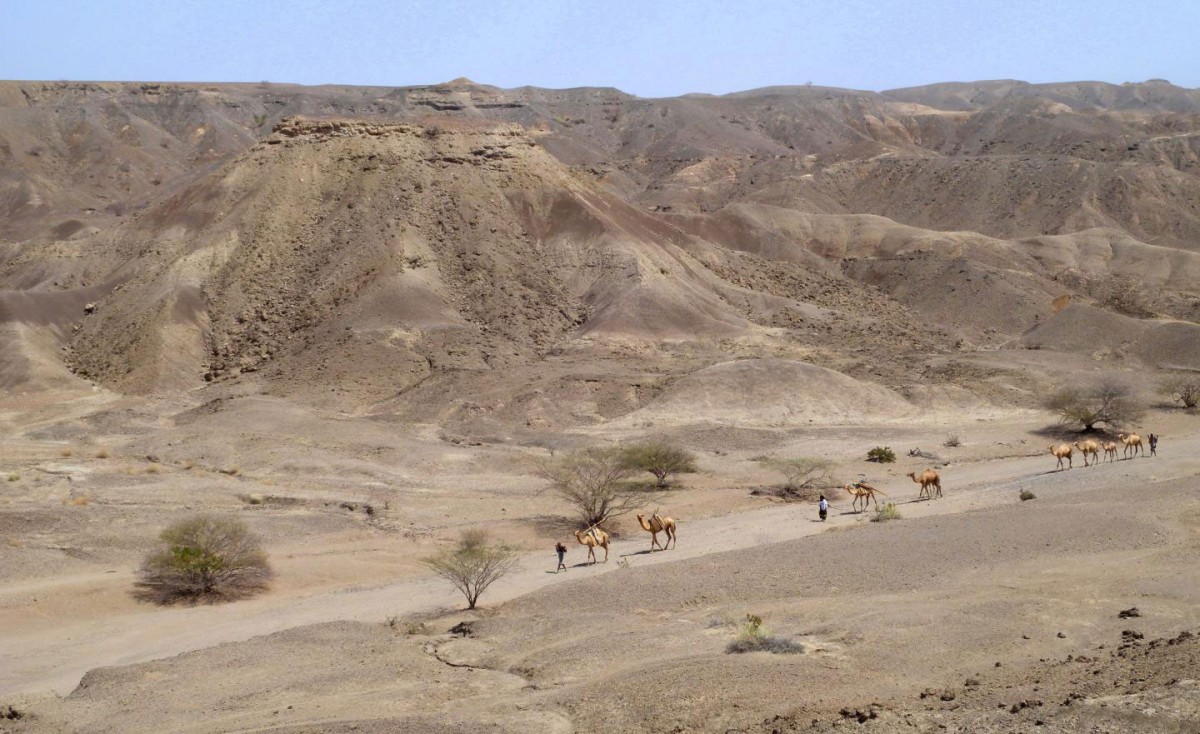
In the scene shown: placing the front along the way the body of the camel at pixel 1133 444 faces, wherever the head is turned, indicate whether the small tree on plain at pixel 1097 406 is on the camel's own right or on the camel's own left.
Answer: on the camel's own right

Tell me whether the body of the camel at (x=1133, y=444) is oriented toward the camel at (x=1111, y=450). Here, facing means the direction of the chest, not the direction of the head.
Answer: yes

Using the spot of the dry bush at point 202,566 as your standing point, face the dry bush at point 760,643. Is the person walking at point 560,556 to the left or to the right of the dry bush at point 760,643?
left

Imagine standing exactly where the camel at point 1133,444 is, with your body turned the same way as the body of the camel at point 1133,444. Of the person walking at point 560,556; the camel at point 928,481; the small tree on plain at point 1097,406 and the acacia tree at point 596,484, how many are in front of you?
3

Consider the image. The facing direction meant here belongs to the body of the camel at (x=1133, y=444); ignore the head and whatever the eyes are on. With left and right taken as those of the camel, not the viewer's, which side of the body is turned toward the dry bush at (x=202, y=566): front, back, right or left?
front

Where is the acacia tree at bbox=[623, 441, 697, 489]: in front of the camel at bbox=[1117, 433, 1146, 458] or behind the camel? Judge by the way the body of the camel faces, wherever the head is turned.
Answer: in front

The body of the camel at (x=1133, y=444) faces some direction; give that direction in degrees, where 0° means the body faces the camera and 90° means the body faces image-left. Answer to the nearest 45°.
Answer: approximately 45°

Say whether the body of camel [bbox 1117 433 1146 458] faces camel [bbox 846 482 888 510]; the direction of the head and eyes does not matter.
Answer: yes

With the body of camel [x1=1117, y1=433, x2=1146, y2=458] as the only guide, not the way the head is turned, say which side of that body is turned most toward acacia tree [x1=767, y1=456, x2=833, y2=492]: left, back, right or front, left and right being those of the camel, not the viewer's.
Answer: front

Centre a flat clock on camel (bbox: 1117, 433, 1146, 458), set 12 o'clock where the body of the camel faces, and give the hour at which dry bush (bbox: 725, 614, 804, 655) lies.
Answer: The dry bush is roughly at 11 o'clock from the camel.
